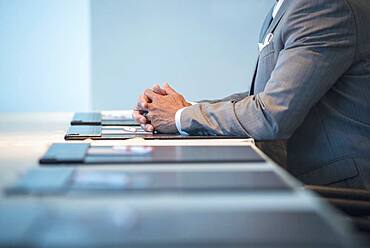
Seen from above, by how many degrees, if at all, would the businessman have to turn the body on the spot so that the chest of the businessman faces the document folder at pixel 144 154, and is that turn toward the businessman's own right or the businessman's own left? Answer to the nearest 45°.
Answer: approximately 45° to the businessman's own left

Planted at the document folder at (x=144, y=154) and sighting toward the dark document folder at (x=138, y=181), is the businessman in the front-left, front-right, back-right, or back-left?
back-left

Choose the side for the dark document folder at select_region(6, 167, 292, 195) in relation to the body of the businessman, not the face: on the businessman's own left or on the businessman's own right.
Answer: on the businessman's own left

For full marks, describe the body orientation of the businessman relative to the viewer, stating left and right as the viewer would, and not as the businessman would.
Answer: facing to the left of the viewer

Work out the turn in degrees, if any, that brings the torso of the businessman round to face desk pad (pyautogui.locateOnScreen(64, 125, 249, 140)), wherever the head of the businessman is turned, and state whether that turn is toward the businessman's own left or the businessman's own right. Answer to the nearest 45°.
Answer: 0° — they already face it
